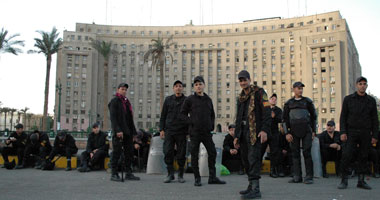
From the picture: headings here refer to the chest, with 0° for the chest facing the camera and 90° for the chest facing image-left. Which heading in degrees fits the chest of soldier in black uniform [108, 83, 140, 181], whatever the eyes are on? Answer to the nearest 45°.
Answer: approximately 315°

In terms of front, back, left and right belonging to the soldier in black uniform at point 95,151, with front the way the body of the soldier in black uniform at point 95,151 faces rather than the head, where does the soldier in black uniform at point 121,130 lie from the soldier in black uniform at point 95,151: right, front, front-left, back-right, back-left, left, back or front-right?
front-left

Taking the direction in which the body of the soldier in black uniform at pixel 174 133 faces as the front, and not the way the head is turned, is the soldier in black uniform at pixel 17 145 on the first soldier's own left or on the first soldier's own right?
on the first soldier's own right

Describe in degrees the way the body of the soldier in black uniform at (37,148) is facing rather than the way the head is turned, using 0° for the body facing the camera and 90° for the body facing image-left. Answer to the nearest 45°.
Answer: approximately 45°

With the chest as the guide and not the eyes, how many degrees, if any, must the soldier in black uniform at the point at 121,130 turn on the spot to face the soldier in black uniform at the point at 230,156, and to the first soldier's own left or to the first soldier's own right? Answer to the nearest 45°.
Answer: approximately 90° to the first soldier's own left

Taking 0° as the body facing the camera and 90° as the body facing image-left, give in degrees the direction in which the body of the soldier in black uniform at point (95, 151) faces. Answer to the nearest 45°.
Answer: approximately 45°

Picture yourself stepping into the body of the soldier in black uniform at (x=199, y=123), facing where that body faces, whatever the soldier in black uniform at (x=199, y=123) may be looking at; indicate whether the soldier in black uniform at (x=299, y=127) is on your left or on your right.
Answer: on your left

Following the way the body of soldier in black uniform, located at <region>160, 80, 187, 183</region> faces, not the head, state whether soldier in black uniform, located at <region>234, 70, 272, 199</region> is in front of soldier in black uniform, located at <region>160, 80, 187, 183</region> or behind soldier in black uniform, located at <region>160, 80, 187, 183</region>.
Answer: in front

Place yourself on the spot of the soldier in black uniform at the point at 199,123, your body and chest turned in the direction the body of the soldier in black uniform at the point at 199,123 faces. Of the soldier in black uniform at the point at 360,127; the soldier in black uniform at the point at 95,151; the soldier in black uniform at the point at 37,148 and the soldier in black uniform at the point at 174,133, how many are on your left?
1

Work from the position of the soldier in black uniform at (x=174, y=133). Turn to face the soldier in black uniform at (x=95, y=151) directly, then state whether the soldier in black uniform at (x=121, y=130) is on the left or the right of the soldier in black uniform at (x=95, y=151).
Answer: left

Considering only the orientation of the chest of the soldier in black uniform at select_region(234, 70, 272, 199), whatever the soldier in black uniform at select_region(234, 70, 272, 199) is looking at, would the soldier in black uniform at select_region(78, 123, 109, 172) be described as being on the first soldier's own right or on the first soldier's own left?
on the first soldier's own right

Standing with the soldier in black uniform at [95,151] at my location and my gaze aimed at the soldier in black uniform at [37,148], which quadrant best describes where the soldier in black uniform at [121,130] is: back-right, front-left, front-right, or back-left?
back-left

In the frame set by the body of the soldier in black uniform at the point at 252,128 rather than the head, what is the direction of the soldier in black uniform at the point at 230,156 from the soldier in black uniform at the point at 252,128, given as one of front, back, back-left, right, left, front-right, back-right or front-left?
back-right
